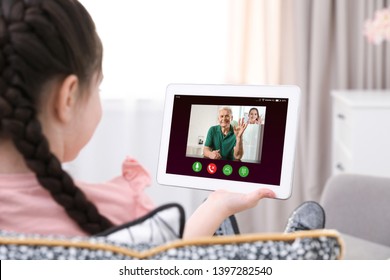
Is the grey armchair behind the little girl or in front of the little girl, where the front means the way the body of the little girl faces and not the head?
in front

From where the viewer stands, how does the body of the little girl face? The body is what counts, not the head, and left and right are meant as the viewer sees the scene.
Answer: facing away from the viewer and to the right of the viewer

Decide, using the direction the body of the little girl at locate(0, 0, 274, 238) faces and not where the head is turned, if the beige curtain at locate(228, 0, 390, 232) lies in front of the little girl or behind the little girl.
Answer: in front

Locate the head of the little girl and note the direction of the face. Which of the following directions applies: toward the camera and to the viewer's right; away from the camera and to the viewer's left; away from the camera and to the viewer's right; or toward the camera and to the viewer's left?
away from the camera and to the viewer's right
